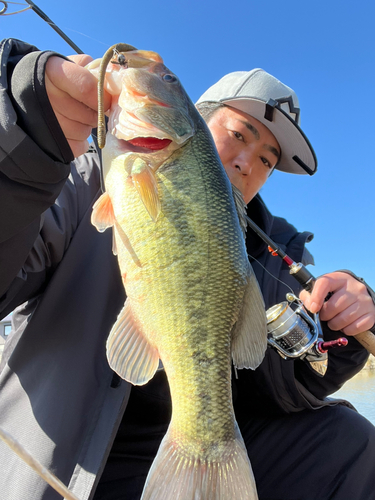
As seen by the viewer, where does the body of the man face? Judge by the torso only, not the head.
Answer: toward the camera
